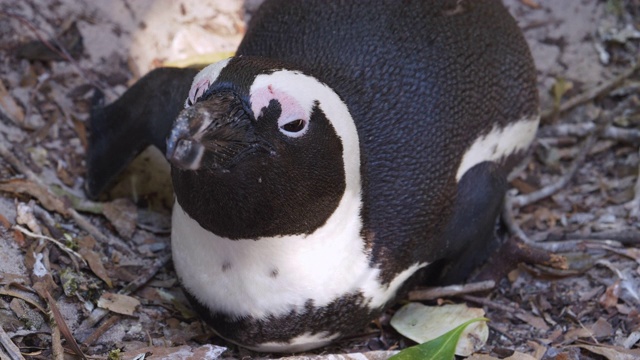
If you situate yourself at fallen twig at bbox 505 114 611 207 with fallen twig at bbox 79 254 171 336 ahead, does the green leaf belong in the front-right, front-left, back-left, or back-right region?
front-left

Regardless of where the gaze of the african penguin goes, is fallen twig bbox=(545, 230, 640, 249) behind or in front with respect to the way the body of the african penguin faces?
behind

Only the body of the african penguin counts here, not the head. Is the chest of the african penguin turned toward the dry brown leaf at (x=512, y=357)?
no

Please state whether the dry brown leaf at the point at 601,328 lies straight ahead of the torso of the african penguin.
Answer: no

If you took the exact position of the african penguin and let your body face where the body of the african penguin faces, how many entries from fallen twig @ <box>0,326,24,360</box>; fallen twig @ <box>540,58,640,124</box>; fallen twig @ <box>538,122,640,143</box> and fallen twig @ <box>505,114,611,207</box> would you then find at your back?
3

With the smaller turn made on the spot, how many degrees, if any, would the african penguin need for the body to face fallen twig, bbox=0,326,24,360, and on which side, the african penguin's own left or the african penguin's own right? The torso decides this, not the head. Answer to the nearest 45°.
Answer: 0° — it already faces it

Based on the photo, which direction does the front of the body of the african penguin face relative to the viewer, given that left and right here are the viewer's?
facing the viewer and to the left of the viewer

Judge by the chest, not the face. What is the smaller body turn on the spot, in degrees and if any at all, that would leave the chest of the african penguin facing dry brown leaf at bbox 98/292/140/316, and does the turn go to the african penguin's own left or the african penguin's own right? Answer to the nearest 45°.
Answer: approximately 45° to the african penguin's own right

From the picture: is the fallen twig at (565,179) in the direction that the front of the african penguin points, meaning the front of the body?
no

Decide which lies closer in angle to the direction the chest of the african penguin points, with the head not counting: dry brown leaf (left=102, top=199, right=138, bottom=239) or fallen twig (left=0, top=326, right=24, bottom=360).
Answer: the fallen twig

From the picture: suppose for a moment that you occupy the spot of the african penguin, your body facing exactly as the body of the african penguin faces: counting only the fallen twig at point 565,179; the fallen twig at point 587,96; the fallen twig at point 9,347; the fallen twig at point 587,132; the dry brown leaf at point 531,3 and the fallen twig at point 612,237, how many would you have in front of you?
1

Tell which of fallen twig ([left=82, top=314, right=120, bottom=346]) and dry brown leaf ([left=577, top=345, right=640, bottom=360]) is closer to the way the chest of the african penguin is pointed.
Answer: the fallen twig

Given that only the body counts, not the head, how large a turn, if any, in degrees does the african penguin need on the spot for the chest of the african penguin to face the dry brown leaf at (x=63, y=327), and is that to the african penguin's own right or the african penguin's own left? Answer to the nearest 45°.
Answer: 0° — it already faces it

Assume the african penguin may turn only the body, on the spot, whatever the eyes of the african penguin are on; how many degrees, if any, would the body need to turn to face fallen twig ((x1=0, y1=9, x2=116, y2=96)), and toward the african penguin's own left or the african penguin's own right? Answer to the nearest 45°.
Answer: approximately 90° to the african penguin's own right
